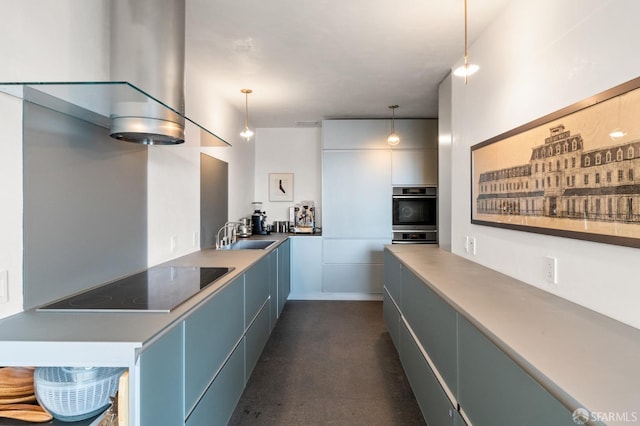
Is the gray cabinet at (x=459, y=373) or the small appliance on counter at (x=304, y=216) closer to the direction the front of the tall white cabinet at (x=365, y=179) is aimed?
the gray cabinet

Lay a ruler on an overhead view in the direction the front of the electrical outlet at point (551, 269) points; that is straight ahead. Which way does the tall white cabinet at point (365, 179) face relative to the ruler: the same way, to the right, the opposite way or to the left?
to the left

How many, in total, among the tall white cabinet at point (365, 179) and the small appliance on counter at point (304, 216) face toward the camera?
2

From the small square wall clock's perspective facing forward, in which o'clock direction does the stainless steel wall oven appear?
The stainless steel wall oven is roughly at 10 o'clock from the small square wall clock.

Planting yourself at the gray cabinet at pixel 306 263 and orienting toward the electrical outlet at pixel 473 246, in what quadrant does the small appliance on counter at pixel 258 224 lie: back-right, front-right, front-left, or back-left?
back-right

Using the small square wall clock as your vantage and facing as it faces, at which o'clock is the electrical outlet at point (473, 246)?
The electrical outlet is roughly at 11 o'clock from the small square wall clock.

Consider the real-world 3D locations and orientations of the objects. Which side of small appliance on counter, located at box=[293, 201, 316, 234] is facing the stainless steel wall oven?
left

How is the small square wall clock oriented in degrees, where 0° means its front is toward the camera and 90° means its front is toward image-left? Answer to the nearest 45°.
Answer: approximately 0°

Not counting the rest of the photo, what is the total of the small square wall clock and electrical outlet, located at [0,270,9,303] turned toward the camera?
1

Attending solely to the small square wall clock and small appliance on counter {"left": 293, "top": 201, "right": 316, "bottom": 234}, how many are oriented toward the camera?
2

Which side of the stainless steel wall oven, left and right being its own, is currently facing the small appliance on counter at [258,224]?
right
